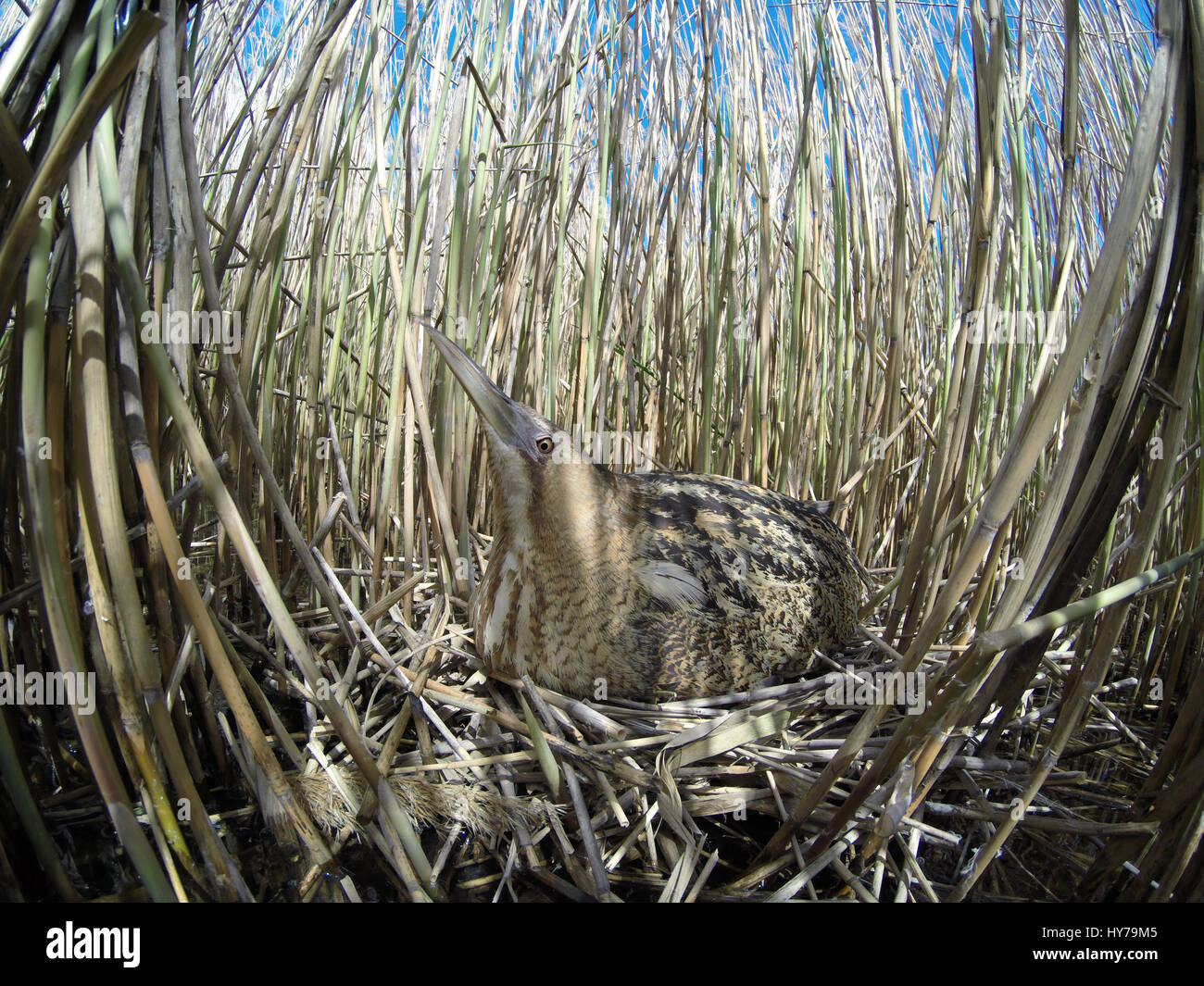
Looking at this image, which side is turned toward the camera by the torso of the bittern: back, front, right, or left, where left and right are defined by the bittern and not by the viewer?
left
